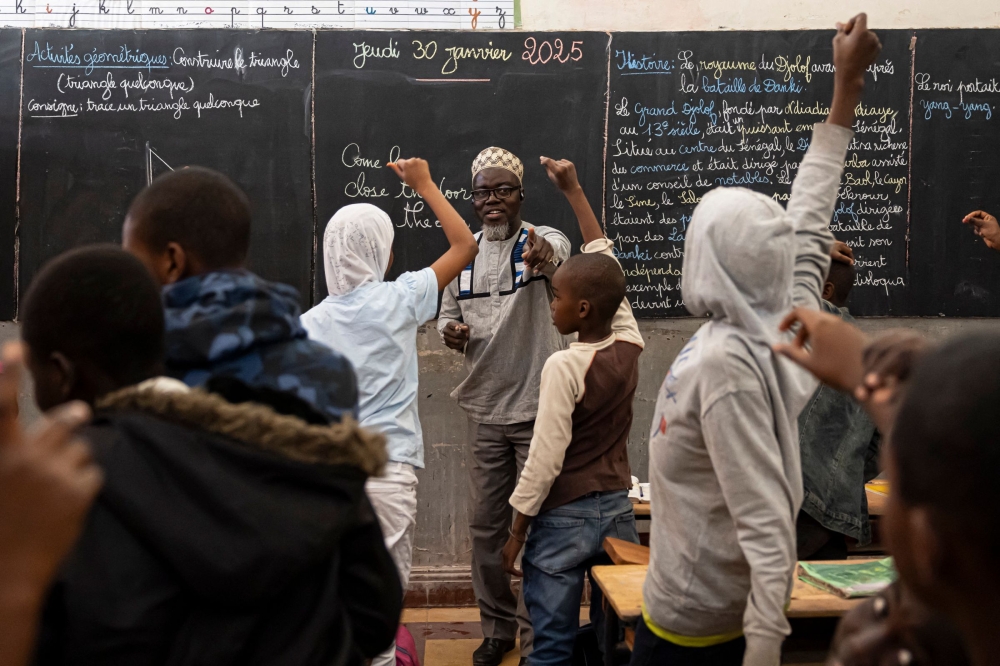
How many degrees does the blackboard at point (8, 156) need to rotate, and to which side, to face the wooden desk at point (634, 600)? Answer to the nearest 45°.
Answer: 0° — it already faces it

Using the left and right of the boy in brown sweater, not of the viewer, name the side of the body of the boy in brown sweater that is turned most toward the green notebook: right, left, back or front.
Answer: back

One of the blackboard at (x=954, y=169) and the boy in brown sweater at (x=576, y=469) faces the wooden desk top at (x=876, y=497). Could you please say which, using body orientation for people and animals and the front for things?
the blackboard

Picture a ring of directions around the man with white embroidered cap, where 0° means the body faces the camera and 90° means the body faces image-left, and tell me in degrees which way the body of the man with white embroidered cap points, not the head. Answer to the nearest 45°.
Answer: approximately 0°

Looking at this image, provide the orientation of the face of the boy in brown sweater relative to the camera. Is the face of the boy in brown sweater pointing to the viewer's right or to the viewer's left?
to the viewer's left

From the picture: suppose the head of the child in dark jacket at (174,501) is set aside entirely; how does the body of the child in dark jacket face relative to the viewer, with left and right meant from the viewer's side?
facing away from the viewer and to the left of the viewer

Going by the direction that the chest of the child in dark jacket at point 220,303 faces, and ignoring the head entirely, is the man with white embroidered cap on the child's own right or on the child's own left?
on the child's own right

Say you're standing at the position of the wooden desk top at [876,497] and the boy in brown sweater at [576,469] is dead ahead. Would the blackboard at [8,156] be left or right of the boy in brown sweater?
right
